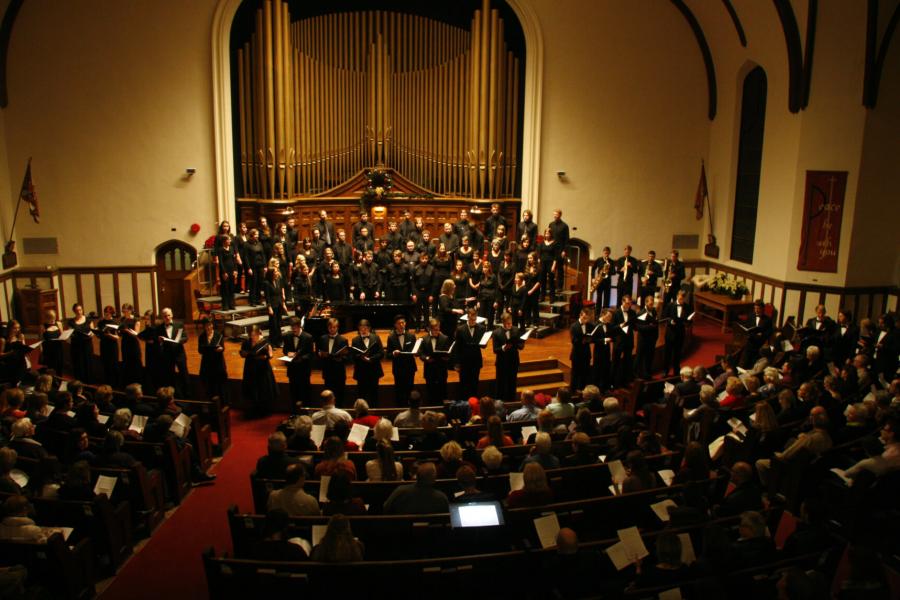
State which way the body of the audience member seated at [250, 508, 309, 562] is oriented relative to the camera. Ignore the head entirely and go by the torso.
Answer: away from the camera

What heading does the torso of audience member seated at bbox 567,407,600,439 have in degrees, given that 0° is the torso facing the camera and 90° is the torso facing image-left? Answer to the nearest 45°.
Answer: approximately 180°

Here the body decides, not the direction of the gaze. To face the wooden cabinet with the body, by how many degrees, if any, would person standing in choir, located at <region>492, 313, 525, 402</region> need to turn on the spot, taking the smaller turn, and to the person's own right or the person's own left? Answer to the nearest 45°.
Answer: approximately 90° to the person's own right

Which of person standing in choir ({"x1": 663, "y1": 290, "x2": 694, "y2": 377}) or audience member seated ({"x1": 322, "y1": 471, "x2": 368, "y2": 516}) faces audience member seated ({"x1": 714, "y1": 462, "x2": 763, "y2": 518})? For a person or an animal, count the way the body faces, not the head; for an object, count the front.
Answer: the person standing in choir

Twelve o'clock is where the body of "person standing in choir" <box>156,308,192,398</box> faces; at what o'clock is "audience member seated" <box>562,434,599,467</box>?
The audience member seated is roughly at 11 o'clock from the person standing in choir.

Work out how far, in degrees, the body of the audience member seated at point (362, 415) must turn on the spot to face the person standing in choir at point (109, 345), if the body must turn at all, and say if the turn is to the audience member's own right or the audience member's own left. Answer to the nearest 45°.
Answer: approximately 45° to the audience member's own left

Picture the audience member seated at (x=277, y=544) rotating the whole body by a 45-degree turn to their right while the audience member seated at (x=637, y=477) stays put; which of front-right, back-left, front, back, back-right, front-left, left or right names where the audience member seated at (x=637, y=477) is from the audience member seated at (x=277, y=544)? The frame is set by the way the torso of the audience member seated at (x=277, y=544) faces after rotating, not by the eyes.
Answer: front-right

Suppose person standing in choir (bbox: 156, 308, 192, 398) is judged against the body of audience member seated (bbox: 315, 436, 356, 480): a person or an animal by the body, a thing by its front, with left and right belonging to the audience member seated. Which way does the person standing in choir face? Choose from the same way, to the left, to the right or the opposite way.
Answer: the opposite way

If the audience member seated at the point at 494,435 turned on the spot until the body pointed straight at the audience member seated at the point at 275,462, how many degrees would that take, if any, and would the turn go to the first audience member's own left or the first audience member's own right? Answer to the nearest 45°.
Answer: approximately 90° to the first audience member's own left

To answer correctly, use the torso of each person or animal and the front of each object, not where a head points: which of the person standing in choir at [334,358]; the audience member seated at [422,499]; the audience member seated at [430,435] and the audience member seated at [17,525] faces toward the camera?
the person standing in choir

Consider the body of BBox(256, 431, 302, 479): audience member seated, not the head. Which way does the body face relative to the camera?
away from the camera

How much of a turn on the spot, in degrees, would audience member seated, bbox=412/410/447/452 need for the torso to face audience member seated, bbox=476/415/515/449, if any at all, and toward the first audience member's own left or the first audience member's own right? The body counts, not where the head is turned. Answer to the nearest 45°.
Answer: approximately 90° to the first audience member's own right

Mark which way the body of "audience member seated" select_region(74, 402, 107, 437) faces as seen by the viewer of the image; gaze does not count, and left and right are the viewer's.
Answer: facing away from the viewer and to the right of the viewer

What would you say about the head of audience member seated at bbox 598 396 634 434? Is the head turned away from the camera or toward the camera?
away from the camera

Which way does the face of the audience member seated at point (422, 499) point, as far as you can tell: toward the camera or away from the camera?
away from the camera

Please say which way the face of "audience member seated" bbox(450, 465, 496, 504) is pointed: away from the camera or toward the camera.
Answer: away from the camera

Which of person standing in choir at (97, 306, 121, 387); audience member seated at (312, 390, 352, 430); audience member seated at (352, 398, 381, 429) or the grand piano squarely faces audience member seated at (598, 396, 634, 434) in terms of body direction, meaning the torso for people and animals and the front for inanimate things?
the person standing in choir

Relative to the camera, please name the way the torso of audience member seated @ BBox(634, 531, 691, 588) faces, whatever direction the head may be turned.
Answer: away from the camera
